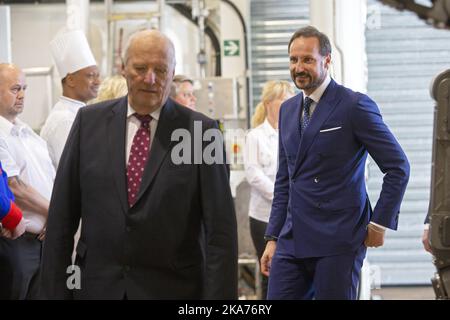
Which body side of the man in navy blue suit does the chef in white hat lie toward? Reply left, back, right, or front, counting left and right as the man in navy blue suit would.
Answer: right

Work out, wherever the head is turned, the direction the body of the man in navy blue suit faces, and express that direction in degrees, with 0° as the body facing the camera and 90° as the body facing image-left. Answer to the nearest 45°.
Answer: approximately 45°

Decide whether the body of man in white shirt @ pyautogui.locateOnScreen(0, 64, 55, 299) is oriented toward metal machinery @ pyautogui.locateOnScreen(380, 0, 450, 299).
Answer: yes

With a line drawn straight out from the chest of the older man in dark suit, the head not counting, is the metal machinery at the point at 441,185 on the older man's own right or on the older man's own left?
on the older man's own left

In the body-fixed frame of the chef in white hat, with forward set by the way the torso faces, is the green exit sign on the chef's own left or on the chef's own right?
on the chef's own left
